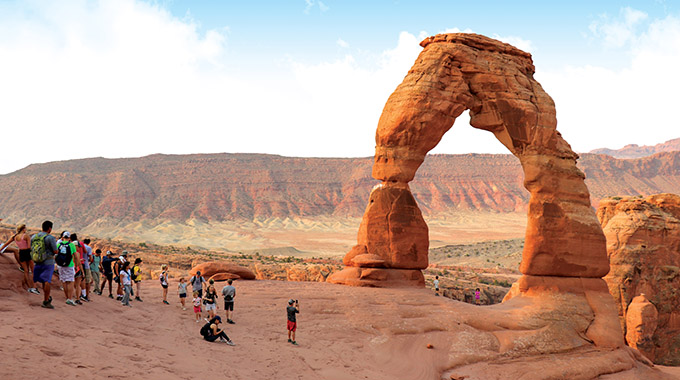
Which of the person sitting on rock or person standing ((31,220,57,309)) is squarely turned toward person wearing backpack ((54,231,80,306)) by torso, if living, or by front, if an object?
the person standing

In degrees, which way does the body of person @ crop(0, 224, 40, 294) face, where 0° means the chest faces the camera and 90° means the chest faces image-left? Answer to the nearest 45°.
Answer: approximately 225°

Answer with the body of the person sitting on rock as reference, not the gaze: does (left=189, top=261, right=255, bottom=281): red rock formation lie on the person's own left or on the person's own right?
on the person's own left

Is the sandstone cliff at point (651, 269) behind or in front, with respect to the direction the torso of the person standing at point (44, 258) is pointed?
in front

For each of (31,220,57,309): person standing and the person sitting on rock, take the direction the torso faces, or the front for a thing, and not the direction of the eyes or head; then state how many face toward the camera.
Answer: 0

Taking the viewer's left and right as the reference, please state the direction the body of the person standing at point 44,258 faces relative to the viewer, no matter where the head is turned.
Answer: facing away from the viewer and to the right of the viewer

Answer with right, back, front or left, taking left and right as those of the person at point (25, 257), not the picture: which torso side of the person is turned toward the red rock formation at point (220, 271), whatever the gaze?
front

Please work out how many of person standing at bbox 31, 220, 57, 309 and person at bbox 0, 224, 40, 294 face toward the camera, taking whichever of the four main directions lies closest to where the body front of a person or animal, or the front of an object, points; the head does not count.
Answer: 0

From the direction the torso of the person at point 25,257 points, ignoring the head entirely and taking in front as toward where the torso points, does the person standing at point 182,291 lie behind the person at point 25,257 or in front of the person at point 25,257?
in front

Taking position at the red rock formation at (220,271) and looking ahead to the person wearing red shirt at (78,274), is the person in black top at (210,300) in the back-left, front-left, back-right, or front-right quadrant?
front-left

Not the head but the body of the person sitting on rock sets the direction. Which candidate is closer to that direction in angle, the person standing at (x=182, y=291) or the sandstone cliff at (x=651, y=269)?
the sandstone cliff

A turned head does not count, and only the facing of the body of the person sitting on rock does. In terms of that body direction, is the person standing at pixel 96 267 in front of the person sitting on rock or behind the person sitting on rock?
behind

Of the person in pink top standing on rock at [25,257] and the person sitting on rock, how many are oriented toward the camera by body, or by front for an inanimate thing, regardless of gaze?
0

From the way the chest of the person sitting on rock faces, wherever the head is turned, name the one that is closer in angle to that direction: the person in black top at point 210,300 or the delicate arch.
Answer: the delicate arch

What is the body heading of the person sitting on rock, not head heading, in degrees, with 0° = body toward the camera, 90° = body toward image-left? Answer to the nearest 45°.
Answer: approximately 270°

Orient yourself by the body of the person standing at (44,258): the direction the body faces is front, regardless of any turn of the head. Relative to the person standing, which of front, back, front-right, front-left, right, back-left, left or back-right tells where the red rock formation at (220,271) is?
front

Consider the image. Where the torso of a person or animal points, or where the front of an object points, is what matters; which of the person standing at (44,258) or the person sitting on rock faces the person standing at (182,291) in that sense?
the person standing at (44,258)

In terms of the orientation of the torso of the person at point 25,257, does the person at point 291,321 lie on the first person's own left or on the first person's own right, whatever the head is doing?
on the first person's own right
